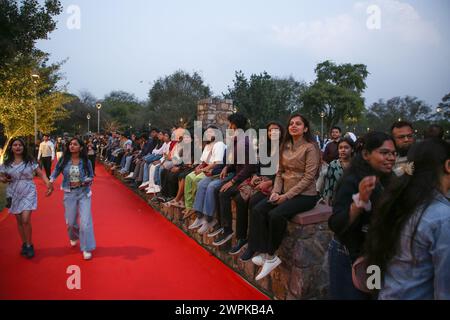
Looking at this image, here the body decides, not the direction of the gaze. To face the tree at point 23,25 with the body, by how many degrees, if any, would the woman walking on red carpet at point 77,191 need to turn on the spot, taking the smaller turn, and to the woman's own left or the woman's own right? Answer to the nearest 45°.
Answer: approximately 180°

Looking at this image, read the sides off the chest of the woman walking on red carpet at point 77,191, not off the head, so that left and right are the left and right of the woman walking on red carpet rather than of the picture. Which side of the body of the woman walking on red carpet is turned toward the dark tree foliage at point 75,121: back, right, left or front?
back

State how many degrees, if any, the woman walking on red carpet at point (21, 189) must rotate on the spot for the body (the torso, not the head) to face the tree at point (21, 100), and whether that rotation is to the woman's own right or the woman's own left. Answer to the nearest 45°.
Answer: approximately 180°

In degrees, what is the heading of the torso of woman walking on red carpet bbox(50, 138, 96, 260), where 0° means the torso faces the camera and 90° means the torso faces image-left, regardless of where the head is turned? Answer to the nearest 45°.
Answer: approximately 0°

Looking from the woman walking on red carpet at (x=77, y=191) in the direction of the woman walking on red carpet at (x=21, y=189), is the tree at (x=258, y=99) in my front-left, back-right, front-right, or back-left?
back-right

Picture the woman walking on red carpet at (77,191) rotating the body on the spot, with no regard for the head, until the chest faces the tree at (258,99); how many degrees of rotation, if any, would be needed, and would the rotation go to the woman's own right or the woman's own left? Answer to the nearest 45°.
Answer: approximately 135° to the woman's own left

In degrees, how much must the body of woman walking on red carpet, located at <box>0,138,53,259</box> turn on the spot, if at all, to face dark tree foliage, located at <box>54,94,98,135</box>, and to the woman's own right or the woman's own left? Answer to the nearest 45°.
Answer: approximately 180°

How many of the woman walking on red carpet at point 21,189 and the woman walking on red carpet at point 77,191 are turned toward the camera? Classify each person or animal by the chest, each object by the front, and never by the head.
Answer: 2

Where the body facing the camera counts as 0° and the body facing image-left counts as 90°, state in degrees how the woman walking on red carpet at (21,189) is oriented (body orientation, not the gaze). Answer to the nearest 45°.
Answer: approximately 0°

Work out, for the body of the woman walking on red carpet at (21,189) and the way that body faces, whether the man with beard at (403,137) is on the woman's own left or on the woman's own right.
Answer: on the woman's own left

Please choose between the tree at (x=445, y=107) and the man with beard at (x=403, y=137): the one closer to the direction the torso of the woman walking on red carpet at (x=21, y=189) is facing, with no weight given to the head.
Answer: the man with beard
